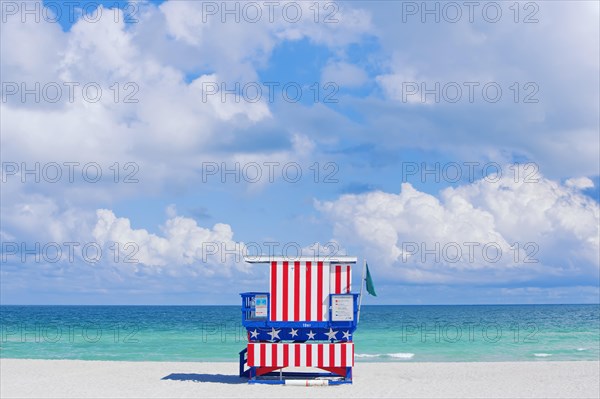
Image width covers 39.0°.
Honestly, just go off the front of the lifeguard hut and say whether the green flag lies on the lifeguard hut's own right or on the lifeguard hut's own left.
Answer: on the lifeguard hut's own right

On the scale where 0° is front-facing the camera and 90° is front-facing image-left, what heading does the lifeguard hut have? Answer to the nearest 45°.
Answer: approximately 180°
